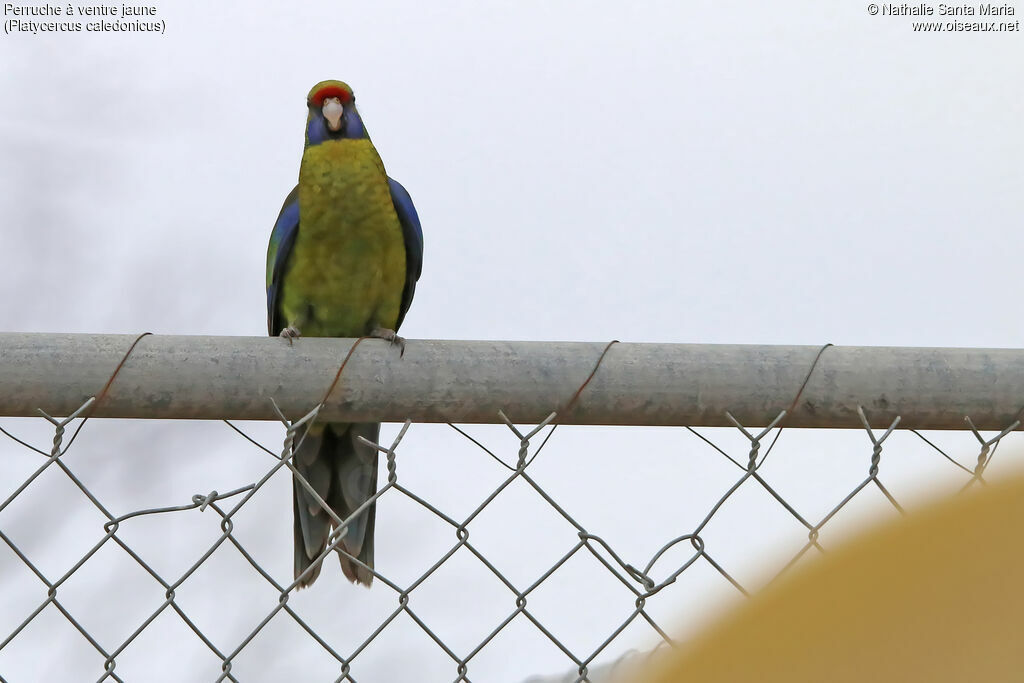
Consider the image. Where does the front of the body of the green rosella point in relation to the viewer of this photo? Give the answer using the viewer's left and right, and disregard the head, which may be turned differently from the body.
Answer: facing the viewer

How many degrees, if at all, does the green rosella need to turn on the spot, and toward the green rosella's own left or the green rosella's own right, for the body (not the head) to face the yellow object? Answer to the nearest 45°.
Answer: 0° — it already faces it
